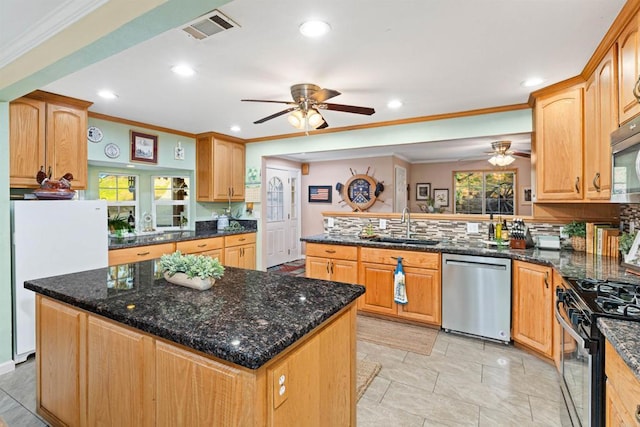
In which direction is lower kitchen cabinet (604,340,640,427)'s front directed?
to the viewer's left

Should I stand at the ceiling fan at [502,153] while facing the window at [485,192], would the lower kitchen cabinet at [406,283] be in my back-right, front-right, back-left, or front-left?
back-left

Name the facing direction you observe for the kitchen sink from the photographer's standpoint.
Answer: facing the viewer

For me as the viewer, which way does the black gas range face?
facing to the left of the viewer

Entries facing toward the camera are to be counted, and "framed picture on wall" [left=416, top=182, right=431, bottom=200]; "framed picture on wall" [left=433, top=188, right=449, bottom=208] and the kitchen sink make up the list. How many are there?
3

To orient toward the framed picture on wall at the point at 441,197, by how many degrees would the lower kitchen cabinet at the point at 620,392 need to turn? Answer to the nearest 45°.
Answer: approximately 45° to its right

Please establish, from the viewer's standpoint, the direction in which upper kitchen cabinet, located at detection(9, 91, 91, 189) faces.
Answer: facing the viewer and to the right of the viewer

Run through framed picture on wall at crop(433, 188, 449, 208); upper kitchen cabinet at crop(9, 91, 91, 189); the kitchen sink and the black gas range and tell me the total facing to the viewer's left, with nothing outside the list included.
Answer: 1

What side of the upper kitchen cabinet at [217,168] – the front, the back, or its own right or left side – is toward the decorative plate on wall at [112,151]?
right

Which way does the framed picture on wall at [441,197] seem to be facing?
toward the camera

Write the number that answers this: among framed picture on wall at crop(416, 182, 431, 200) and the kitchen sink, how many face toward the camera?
2

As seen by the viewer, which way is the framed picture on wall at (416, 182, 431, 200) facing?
toward the camera
